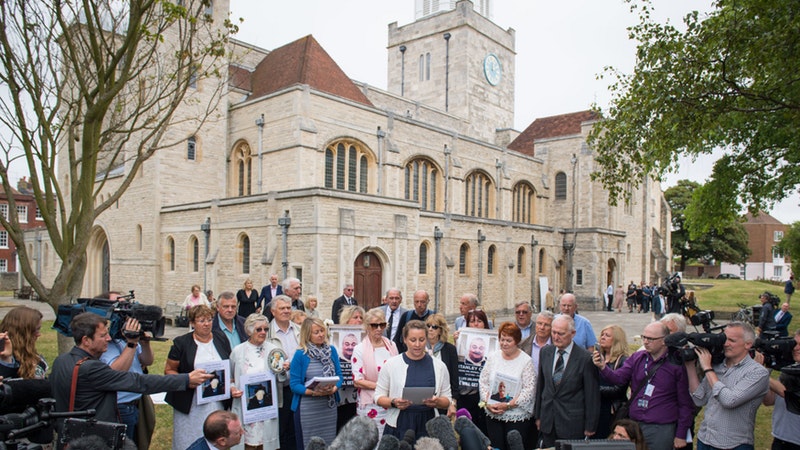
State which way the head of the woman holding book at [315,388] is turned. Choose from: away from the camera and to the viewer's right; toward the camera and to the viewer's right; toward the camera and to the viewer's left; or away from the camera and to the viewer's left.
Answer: toward the camera and to the viewer's right

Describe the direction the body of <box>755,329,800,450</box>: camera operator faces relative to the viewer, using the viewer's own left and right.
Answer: facing to the left of the viewer

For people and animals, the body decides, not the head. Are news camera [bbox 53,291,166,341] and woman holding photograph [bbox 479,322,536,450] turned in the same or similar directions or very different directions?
very different directions

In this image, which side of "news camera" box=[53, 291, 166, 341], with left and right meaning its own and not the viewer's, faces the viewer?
right

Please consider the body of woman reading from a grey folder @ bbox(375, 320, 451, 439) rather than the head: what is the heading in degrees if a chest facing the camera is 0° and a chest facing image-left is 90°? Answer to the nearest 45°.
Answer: approximately 0°

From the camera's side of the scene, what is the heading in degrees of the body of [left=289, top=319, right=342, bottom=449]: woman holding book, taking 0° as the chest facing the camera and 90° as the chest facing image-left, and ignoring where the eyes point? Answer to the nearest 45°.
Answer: approximately 315°
